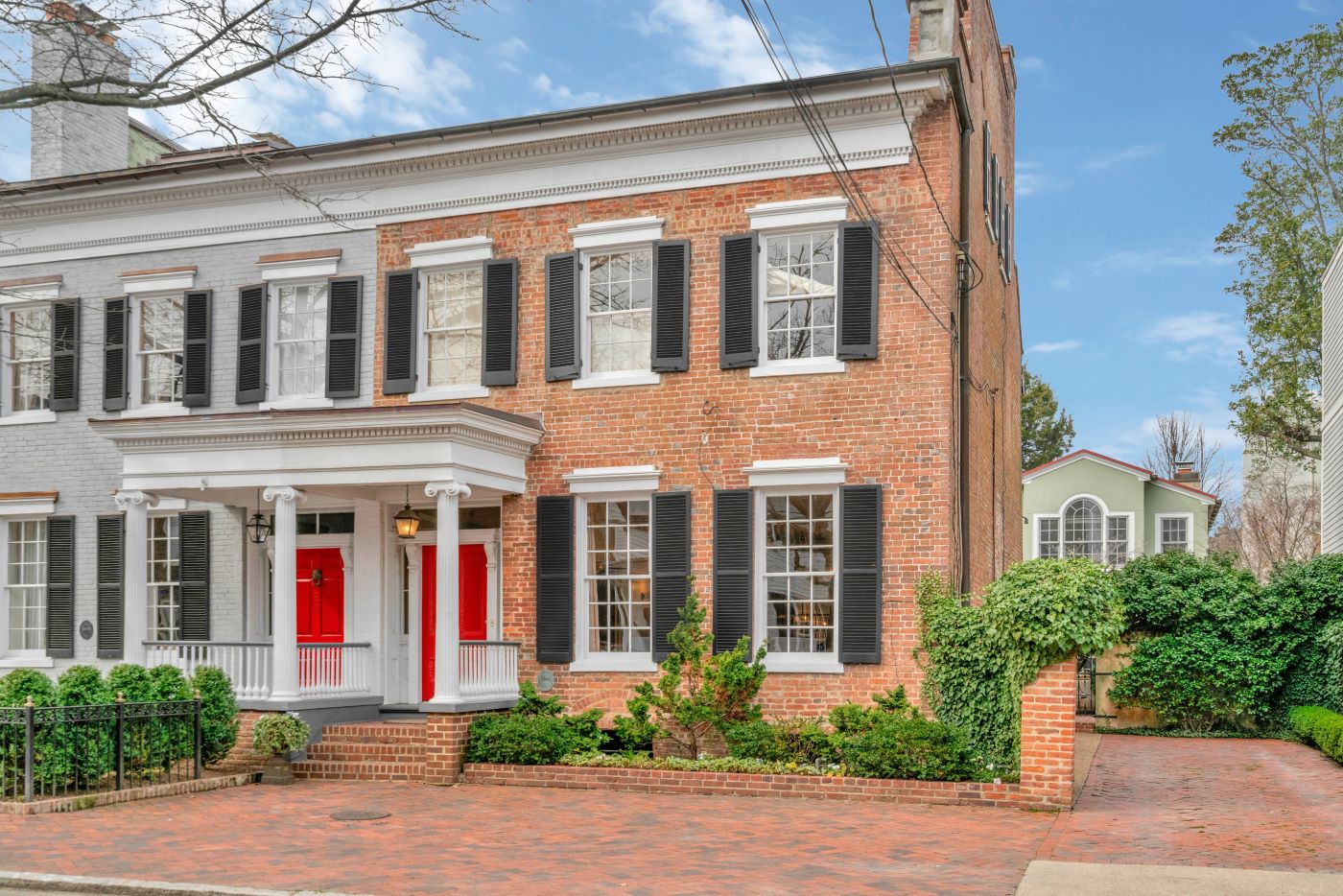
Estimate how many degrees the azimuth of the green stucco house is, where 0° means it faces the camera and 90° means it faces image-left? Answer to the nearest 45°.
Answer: approximately 0°

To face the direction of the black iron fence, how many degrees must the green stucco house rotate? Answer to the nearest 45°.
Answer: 0° — it already faces it

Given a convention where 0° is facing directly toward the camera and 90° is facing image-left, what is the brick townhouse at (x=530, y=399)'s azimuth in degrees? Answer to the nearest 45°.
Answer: approximately 0°

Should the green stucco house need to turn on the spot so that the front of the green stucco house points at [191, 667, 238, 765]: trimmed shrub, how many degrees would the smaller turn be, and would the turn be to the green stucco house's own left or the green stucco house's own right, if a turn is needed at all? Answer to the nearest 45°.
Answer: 0° — it already faces it

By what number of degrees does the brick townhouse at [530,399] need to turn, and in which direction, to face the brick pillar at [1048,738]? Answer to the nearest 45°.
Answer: approximately 45° to its left

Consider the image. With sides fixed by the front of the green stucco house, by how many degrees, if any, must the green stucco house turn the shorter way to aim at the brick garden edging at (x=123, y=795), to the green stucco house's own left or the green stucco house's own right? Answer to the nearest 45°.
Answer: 0° — it already faces it

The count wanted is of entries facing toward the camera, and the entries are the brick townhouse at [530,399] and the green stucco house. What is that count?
2
